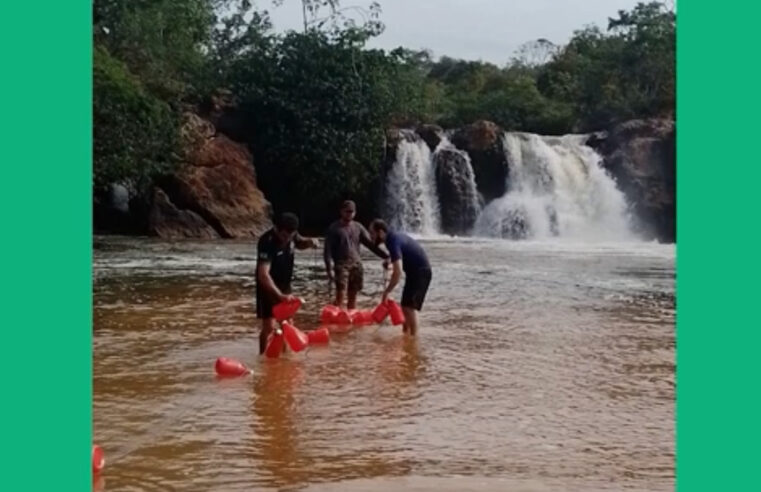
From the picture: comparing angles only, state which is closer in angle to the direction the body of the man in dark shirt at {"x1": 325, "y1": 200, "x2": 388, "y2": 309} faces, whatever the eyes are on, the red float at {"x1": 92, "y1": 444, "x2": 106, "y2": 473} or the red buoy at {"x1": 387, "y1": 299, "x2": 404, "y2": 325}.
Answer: the red float

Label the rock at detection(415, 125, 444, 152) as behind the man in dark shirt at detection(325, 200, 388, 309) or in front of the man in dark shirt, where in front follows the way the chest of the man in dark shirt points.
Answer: behind

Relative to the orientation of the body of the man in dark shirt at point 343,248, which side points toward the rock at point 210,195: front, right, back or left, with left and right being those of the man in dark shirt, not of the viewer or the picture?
back

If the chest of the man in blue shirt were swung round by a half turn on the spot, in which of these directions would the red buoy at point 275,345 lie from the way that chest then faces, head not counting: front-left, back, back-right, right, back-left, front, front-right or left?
back-right

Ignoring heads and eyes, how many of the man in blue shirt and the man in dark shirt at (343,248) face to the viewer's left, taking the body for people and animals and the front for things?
1

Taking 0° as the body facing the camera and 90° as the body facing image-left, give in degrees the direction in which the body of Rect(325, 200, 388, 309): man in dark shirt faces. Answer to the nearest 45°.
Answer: approximately 0°

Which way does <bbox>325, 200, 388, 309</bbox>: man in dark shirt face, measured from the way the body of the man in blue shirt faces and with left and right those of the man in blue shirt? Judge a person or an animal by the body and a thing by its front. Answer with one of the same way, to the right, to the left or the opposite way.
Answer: to the left

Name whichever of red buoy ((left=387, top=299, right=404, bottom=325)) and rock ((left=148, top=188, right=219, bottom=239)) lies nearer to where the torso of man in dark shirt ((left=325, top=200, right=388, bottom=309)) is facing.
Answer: the red buoy

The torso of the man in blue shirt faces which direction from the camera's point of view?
to the viewer's left
